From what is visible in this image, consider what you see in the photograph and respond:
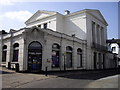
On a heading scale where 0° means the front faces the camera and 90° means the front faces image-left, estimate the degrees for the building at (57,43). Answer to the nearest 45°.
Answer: approximately 0°
